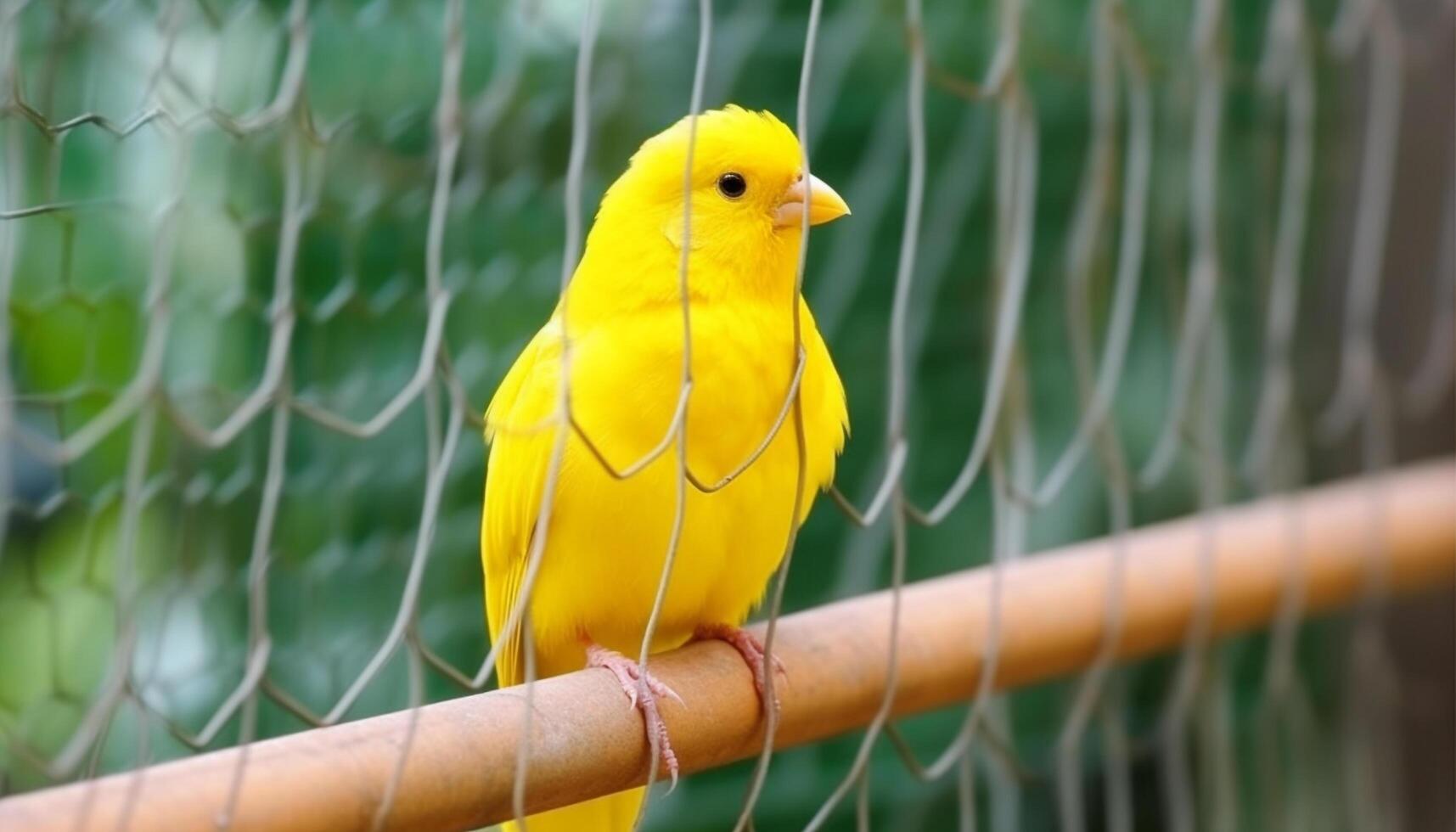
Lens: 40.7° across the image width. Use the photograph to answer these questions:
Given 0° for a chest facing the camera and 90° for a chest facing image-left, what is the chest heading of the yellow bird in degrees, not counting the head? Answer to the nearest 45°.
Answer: approximately 315°
